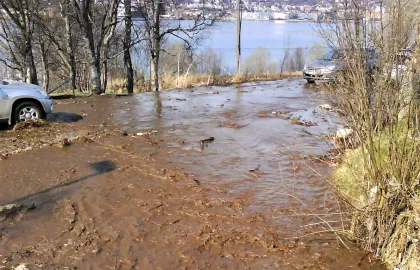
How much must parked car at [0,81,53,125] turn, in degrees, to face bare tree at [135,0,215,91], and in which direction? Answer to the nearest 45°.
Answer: approximately 45° to its left

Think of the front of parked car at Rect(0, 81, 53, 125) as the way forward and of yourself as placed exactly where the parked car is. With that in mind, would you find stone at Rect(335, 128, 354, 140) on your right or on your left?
on your right

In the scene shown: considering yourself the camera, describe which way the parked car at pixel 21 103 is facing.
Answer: facing to the right of the viewer
